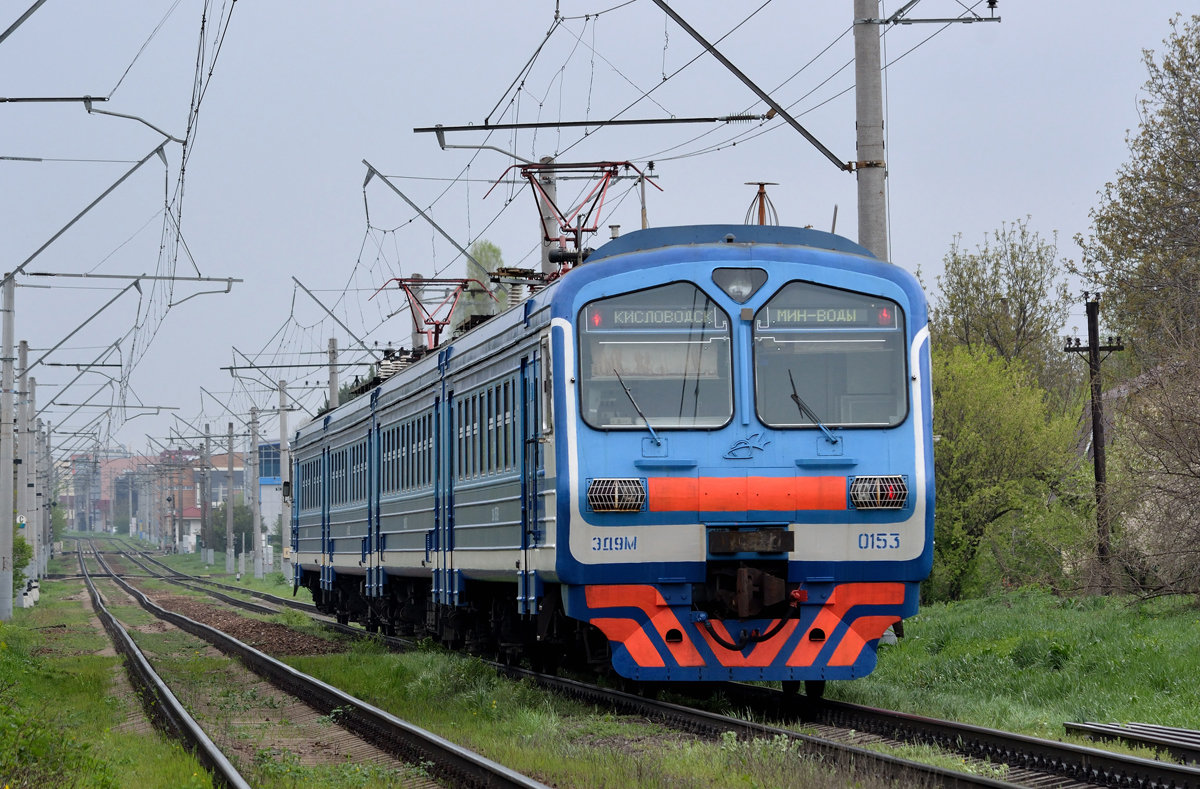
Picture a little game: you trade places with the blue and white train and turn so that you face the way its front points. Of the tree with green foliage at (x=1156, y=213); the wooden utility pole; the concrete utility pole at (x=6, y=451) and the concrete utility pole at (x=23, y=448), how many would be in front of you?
0

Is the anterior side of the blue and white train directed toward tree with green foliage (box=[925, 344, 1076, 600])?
no

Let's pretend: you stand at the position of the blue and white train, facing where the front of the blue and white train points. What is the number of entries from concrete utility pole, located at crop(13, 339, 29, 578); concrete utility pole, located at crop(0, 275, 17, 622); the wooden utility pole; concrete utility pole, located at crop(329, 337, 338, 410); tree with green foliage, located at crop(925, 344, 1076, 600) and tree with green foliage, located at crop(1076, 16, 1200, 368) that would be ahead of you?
0

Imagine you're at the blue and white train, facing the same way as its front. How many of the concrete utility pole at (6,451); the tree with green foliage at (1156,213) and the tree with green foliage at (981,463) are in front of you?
0

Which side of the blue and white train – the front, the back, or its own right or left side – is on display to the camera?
front

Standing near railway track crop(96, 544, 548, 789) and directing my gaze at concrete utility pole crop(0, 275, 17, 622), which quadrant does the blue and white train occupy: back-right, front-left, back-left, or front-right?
front-right

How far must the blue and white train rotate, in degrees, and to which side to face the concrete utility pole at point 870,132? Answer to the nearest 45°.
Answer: approximately 135° to its left

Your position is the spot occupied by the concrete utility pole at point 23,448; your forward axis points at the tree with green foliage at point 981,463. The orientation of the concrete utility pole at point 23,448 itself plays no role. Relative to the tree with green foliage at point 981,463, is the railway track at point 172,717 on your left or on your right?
right

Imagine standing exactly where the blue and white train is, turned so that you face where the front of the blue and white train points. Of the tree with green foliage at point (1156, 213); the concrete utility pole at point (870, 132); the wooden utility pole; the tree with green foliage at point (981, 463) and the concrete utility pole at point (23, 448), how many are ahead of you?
0

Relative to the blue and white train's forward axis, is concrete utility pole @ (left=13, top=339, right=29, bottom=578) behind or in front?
behind

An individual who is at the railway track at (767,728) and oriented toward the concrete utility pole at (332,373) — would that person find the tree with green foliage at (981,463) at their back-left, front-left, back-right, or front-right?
front-right

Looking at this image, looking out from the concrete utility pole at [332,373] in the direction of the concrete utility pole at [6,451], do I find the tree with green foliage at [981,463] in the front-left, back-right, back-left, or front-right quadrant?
front-left

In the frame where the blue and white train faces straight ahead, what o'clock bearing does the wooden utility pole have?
The wooden utility pole is roughly at 7 o'clock from the blue and white train.

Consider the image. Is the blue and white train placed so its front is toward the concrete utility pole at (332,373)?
no
